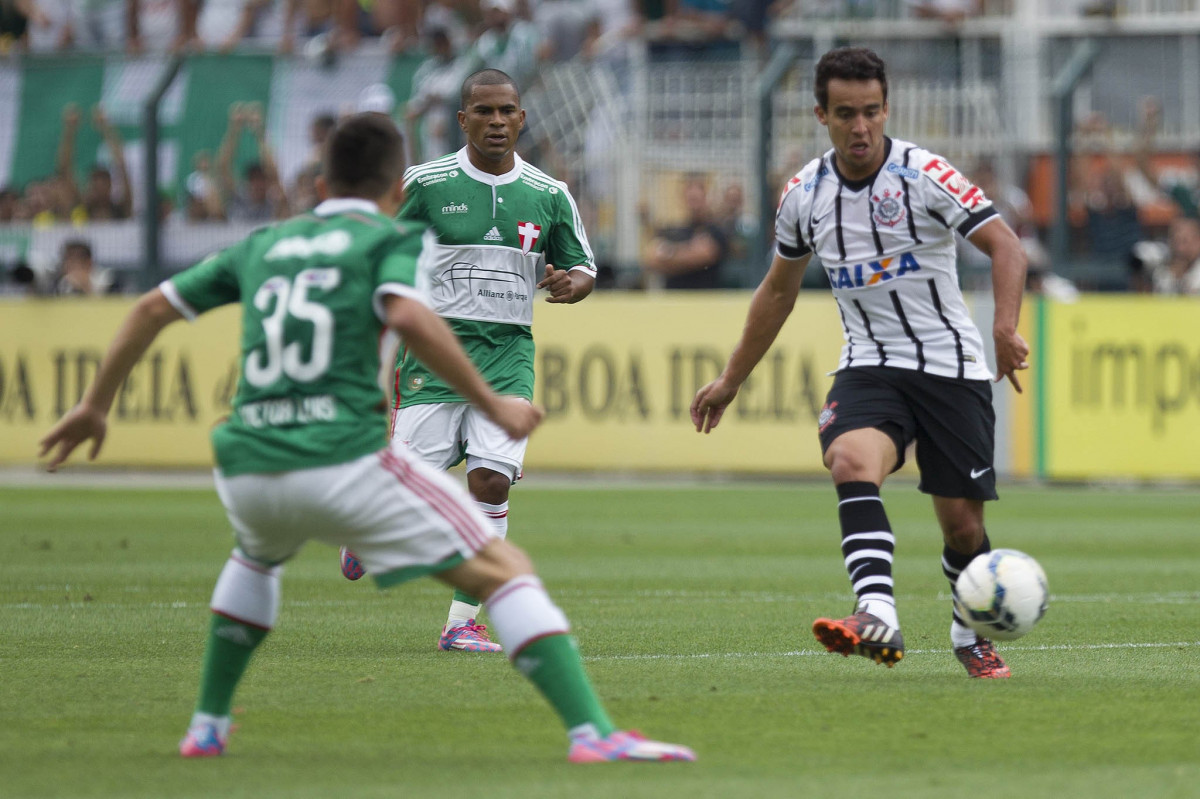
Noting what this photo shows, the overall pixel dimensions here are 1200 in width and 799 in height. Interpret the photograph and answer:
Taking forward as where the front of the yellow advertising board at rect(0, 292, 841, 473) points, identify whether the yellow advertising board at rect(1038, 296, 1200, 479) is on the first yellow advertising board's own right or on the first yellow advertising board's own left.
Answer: on the first yellow advertising board's own left

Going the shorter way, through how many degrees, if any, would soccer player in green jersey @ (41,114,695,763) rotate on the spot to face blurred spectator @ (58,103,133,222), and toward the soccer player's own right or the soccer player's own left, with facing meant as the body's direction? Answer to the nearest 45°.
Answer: approximately 45° to the soccer player's own left

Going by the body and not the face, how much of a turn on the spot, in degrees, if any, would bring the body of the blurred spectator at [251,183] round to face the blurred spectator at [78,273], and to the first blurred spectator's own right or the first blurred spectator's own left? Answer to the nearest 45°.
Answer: approximately 90° to the first blurred spectator's own right

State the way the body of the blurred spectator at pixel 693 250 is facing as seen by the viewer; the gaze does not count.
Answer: toward the camera

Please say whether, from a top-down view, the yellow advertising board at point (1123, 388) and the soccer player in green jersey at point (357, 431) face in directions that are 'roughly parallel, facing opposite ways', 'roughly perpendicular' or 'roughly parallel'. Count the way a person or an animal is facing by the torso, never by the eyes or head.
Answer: roughly parallel, facing opposite ways

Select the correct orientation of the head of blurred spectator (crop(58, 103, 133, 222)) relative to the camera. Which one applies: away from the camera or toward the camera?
toward the camera

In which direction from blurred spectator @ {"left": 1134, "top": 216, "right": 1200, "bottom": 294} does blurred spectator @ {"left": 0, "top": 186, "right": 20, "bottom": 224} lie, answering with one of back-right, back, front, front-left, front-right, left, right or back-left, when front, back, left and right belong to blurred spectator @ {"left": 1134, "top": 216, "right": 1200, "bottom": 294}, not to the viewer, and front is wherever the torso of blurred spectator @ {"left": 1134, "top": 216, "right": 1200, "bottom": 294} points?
right

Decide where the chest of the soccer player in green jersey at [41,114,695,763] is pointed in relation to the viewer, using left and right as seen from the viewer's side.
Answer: facing away from the viewer and to the right of the viewer

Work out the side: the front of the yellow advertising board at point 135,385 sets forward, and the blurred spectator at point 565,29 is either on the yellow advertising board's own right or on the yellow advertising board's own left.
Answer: on the yellow advertising board's own left

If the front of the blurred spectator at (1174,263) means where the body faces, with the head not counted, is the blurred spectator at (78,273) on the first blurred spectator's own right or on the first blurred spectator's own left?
on the first blurred spectator's own right

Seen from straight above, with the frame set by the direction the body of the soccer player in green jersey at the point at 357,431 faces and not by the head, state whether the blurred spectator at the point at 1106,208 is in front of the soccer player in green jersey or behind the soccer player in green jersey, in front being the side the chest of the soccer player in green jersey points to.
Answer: in front

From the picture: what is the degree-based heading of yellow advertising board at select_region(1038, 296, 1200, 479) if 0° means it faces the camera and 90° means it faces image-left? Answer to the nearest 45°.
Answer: approximately 0°

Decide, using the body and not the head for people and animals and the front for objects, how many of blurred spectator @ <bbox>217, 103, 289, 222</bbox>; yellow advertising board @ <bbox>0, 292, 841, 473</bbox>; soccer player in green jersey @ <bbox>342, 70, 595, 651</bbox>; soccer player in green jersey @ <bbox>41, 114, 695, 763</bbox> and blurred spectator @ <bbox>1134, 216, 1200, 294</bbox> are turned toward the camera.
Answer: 4

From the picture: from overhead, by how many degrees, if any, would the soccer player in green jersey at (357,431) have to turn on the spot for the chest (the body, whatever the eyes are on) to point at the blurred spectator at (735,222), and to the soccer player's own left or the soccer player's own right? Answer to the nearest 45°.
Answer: approximately 45° to the soccer player's own left

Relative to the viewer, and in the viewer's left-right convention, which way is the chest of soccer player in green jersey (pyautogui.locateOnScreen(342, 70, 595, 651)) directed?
facing the viewer

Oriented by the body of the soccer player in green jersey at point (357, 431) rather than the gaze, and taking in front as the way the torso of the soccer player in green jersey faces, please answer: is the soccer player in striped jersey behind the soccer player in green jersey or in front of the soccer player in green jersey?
in front

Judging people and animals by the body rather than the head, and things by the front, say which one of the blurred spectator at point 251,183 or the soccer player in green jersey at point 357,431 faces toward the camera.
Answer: the blurred spectator

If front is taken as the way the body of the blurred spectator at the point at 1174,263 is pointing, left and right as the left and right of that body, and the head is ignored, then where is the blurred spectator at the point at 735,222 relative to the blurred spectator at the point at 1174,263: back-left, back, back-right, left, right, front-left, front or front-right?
right

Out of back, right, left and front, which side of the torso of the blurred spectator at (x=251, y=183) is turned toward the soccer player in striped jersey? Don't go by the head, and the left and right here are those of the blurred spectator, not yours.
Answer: front
